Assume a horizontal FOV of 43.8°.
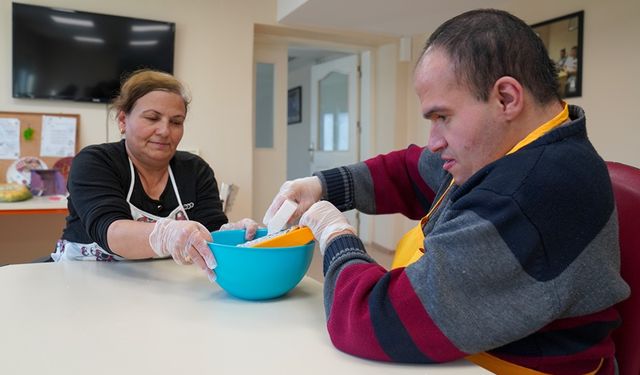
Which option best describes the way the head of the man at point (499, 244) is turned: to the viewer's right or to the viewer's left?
to the viewer's left

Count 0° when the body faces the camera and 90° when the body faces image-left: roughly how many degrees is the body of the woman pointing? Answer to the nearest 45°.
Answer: approximately 315°

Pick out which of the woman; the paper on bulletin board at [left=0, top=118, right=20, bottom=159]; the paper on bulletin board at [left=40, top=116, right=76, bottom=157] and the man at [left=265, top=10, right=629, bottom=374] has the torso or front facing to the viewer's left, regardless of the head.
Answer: the man

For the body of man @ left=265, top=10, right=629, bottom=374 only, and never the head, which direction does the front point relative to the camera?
to the viewer's left

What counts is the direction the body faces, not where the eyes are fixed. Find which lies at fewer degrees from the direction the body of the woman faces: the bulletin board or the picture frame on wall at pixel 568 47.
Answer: the picture frame on wall

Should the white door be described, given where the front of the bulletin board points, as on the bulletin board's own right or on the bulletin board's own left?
on the bulletin board's own left

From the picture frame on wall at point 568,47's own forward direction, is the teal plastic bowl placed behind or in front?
in front
